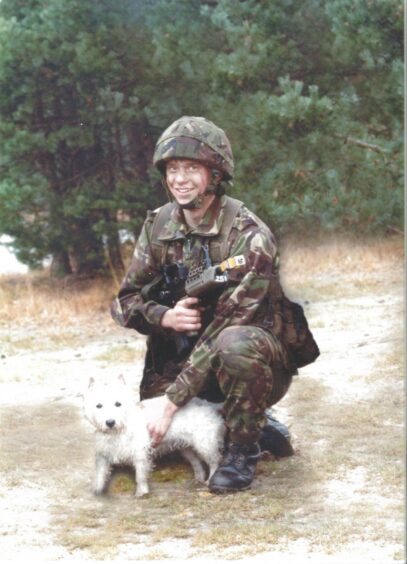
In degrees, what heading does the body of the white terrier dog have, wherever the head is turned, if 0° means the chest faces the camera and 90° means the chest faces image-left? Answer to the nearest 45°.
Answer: approximately 45°
